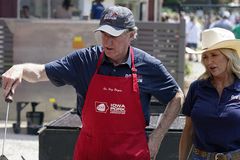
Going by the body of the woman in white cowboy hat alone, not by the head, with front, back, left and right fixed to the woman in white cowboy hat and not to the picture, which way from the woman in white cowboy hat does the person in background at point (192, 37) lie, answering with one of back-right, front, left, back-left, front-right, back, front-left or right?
back

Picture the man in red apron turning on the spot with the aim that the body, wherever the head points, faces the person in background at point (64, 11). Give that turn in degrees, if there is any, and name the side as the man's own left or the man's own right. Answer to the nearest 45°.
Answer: approximately 180°

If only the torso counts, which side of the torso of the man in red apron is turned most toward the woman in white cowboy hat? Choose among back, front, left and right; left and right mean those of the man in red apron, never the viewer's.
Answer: left

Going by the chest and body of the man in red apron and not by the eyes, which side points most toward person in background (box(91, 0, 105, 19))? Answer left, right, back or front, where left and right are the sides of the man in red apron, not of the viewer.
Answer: back

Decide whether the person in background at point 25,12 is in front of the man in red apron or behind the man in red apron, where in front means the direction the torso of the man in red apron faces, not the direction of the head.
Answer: behind

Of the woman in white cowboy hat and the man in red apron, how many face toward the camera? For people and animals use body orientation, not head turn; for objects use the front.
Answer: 2

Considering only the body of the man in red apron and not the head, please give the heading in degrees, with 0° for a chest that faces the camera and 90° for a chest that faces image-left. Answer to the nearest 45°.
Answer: approximately 0°
